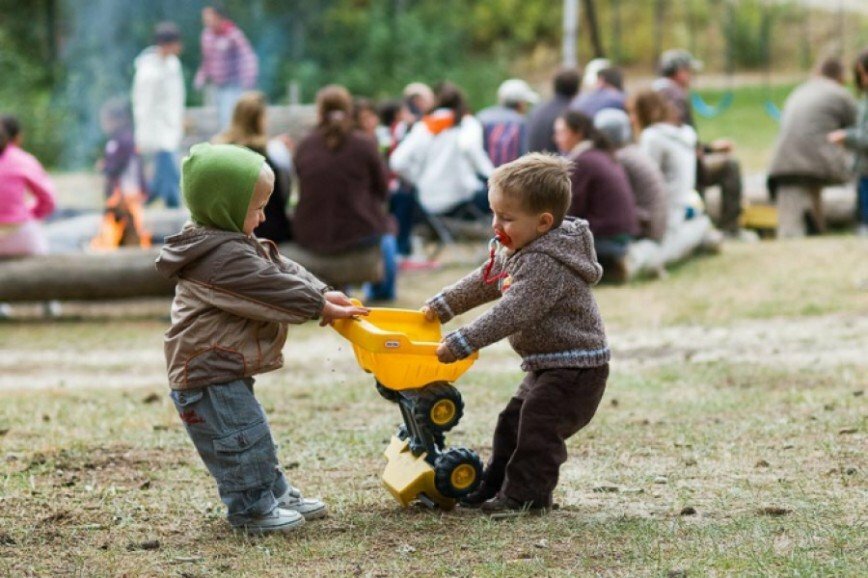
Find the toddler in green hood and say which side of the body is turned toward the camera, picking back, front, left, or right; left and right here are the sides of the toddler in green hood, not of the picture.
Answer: right

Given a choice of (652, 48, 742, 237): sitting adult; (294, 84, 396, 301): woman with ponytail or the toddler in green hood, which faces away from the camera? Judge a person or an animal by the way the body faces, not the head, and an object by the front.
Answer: the woman with ponytail

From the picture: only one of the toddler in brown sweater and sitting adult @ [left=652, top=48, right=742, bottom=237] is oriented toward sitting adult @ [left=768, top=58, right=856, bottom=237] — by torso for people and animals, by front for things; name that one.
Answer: sitting adult @ [left=652, top=48, right=742, bottom=237]

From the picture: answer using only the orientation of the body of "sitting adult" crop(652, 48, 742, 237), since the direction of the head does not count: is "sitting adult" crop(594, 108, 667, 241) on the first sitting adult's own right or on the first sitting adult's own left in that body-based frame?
on the first sitting adult's own right

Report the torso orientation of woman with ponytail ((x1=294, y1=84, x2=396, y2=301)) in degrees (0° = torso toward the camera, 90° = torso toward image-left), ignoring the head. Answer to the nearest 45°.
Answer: approximately 180°

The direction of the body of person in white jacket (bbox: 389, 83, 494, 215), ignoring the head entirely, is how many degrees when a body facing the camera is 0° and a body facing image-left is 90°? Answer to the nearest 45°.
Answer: approximately 180°
